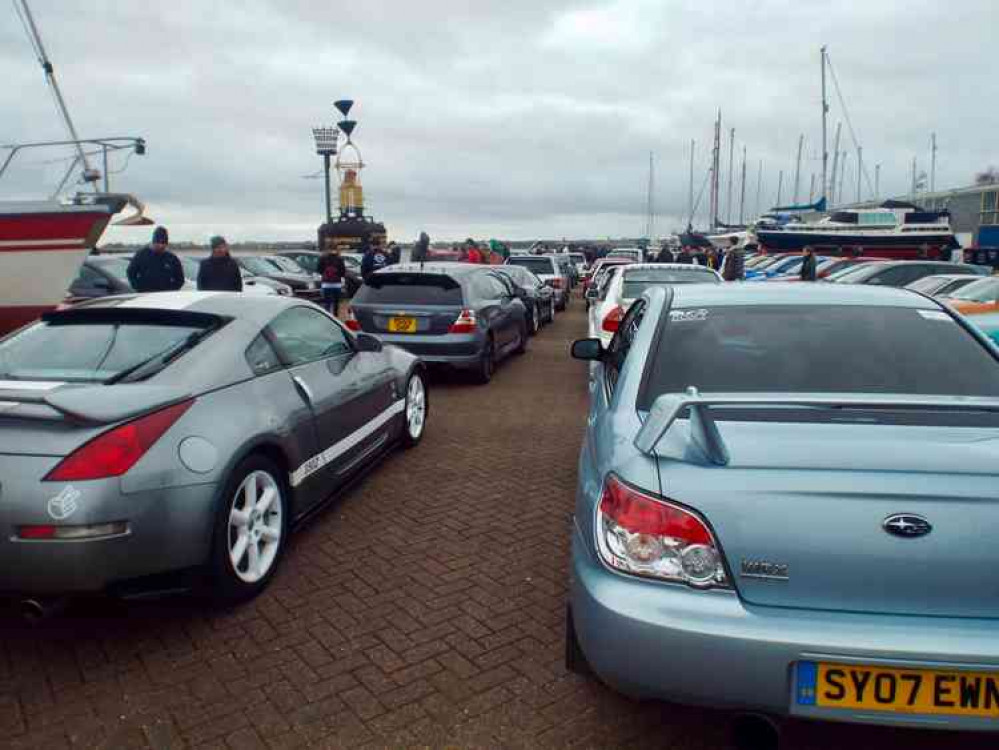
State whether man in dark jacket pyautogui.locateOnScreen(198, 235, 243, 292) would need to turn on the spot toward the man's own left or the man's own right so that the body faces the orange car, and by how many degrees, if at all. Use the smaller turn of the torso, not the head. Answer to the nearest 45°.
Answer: approximately 90° to the man's own left

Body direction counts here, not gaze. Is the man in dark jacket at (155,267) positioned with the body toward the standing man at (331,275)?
no

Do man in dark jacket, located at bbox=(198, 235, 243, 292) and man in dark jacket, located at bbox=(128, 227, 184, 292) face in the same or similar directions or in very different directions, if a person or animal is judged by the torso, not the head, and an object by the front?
same or similar directions

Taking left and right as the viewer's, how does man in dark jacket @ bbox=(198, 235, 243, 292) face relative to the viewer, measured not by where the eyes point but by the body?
facing the viewer

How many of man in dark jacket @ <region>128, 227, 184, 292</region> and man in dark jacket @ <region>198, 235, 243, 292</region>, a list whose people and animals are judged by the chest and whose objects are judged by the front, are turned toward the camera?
2

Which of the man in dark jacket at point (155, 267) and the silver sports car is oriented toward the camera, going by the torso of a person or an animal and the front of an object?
the man in dark jacket

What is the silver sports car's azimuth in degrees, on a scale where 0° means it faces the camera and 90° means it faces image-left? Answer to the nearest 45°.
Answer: approximately 225°

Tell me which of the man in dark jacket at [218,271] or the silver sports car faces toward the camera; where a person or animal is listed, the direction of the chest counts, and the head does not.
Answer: the man in dark jacket

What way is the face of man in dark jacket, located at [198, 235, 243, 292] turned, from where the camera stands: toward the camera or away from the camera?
toward the camera

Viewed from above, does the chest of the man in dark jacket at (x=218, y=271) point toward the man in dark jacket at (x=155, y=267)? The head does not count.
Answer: no

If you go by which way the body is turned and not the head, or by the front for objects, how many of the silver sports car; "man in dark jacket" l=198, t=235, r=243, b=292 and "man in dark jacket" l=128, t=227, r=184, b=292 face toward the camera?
2

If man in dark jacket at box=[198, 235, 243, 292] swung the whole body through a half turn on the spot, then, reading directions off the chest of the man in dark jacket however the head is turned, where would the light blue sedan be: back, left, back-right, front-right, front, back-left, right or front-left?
back
